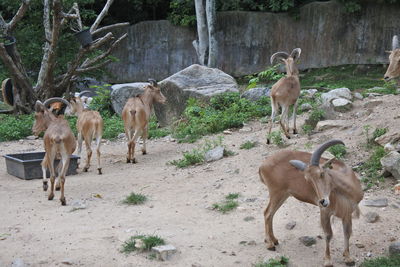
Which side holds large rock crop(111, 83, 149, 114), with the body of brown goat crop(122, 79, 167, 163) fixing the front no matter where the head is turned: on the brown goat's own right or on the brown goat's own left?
on the brown goat's own left

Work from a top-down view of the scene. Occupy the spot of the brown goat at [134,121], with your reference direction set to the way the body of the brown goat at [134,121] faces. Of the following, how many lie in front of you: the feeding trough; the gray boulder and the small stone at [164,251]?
1

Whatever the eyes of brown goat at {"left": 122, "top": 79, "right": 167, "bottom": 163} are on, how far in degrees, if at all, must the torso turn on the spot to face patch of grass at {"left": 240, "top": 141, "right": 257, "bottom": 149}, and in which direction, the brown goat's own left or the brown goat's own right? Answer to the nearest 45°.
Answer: approximately 90° to the brown goat's own right

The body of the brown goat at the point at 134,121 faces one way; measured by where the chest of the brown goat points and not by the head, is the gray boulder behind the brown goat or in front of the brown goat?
in front

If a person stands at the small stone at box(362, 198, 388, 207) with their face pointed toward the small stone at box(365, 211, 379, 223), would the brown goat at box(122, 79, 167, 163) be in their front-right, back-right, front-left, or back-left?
back-right

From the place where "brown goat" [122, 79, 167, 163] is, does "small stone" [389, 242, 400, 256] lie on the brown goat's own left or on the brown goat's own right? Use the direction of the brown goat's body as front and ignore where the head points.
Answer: on the brown goat's own right

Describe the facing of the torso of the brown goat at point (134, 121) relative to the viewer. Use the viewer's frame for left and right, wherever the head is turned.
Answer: facing away from the viewer and to the right of the viewer

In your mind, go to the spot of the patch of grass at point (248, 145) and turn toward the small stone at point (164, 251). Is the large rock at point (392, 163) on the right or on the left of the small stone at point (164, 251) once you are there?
left

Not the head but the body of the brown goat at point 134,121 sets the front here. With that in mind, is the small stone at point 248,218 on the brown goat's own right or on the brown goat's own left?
on the brown goat's own right

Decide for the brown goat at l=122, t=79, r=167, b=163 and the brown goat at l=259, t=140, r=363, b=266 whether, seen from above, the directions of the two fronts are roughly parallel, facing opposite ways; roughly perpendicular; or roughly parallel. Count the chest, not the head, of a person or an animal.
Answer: roughly perpendicular
